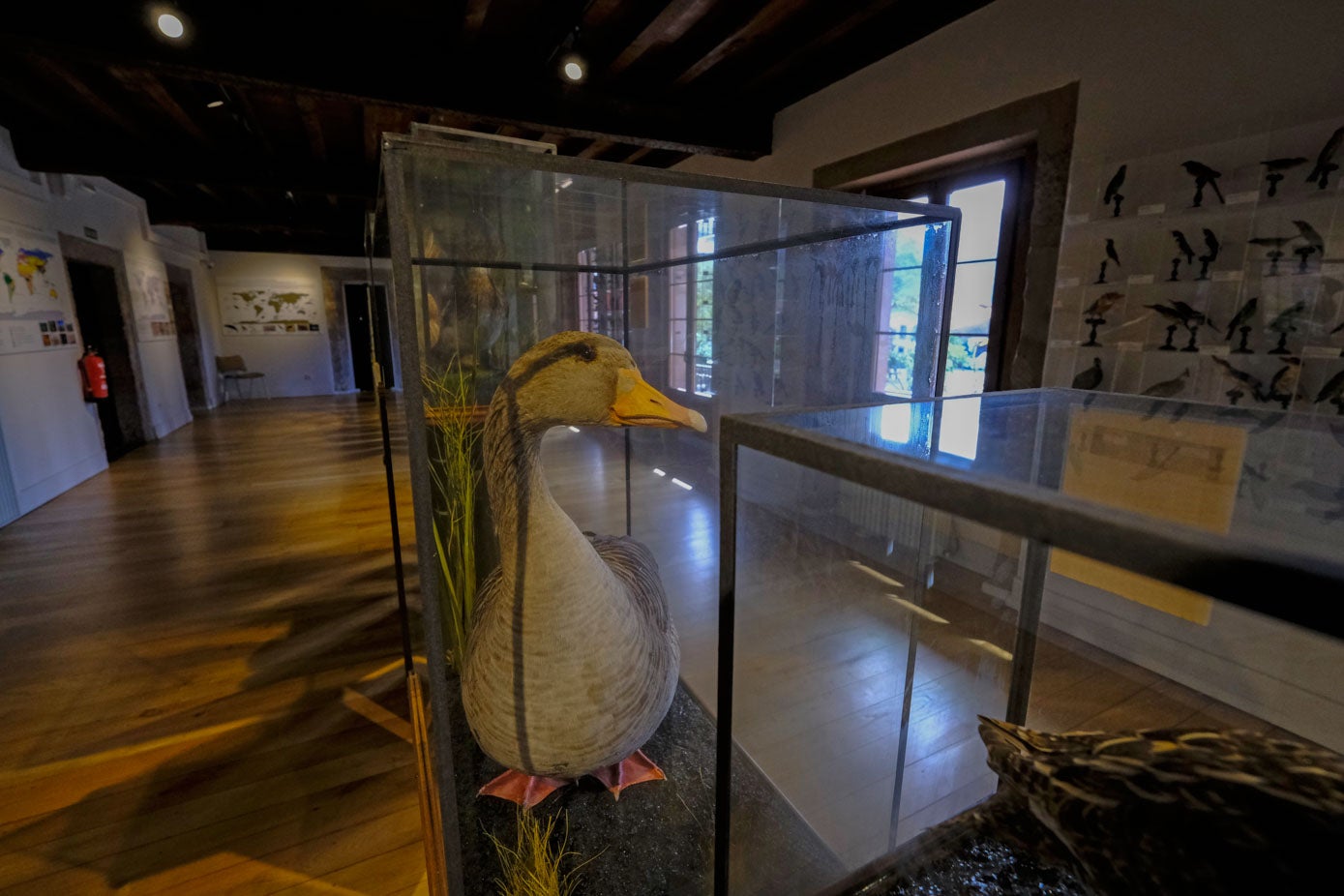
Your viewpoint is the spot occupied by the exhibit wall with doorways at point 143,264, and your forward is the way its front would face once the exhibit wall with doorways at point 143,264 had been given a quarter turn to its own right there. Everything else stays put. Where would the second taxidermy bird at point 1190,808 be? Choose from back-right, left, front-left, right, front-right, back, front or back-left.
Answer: front-left

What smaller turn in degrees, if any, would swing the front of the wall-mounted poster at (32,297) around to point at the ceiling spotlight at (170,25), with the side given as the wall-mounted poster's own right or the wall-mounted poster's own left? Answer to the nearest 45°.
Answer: approximately 45° to the wall-mounted poster's own right

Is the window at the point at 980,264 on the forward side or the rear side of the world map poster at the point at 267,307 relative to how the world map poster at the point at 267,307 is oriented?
on the forward side

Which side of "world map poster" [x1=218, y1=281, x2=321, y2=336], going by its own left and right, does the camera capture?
front

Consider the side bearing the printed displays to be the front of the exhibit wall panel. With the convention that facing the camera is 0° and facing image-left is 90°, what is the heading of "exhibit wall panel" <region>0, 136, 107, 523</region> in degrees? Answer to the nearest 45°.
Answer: approximately 315°

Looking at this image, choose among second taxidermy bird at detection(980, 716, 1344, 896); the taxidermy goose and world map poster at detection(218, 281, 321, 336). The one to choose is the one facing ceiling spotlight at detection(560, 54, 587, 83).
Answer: the world map poster

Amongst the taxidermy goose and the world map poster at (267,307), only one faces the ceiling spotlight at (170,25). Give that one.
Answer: the world map poster

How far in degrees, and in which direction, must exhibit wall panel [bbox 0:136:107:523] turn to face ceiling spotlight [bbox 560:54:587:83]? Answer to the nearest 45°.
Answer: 0° — it already faces it

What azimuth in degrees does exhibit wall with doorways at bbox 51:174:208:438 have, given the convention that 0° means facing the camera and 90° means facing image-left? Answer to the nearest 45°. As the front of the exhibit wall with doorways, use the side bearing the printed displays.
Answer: approximately 315°

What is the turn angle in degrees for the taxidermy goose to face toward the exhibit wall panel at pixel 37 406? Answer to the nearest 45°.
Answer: approximately 135° to its right
